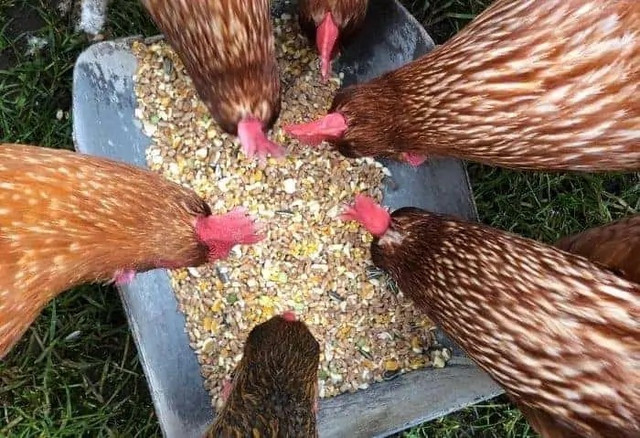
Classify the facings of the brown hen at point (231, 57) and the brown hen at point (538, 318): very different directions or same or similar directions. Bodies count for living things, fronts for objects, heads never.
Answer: very different directions

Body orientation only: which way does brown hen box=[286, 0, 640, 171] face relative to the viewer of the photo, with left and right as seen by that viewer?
facing to the left of the viewer

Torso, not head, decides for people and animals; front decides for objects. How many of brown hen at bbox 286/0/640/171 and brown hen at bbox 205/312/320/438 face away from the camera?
1

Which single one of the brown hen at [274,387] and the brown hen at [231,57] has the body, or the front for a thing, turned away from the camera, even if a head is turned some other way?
the brown hen at [274,387]

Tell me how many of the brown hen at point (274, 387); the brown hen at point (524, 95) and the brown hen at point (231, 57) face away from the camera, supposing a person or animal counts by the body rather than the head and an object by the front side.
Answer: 1

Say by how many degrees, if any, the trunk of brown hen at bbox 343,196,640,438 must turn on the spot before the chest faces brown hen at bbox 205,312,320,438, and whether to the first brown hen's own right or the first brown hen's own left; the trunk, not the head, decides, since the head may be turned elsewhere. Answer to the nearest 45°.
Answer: approximately 45° to the first brown hen's own left

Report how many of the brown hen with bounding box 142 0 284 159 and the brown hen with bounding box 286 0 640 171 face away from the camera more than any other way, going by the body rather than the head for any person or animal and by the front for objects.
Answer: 0

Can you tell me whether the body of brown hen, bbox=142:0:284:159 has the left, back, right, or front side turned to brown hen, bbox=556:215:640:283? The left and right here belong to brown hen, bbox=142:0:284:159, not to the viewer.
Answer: left

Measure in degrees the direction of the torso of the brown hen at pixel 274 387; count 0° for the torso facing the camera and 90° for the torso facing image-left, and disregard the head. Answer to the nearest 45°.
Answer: approximately 180°

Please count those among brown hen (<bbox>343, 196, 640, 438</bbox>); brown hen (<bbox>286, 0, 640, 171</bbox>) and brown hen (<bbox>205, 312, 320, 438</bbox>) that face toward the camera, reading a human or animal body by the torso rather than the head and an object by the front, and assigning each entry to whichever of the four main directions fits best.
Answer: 0

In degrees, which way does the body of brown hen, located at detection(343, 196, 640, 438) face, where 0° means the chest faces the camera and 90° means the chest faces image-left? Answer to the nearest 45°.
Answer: approximately 135°
